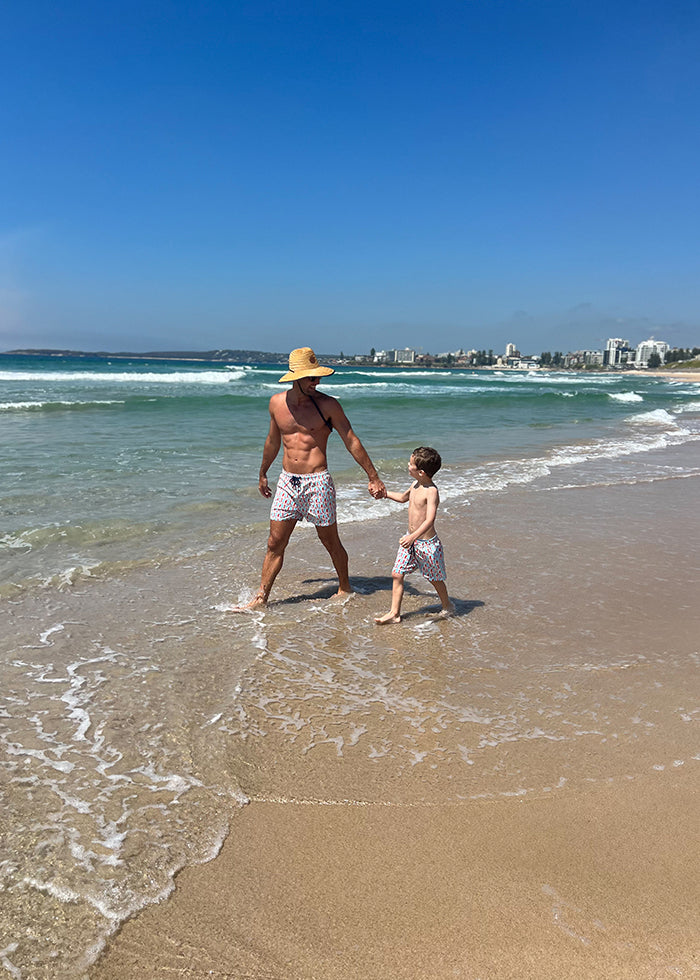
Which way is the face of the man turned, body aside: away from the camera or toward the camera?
toward the camera

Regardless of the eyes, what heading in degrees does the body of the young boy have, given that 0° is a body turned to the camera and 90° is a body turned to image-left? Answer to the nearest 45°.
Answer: approximately 45°

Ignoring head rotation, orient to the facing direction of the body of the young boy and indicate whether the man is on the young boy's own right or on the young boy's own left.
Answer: on the young boy's own right

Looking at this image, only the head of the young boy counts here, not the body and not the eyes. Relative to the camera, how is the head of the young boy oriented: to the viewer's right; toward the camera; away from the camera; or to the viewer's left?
to the viewer's left
